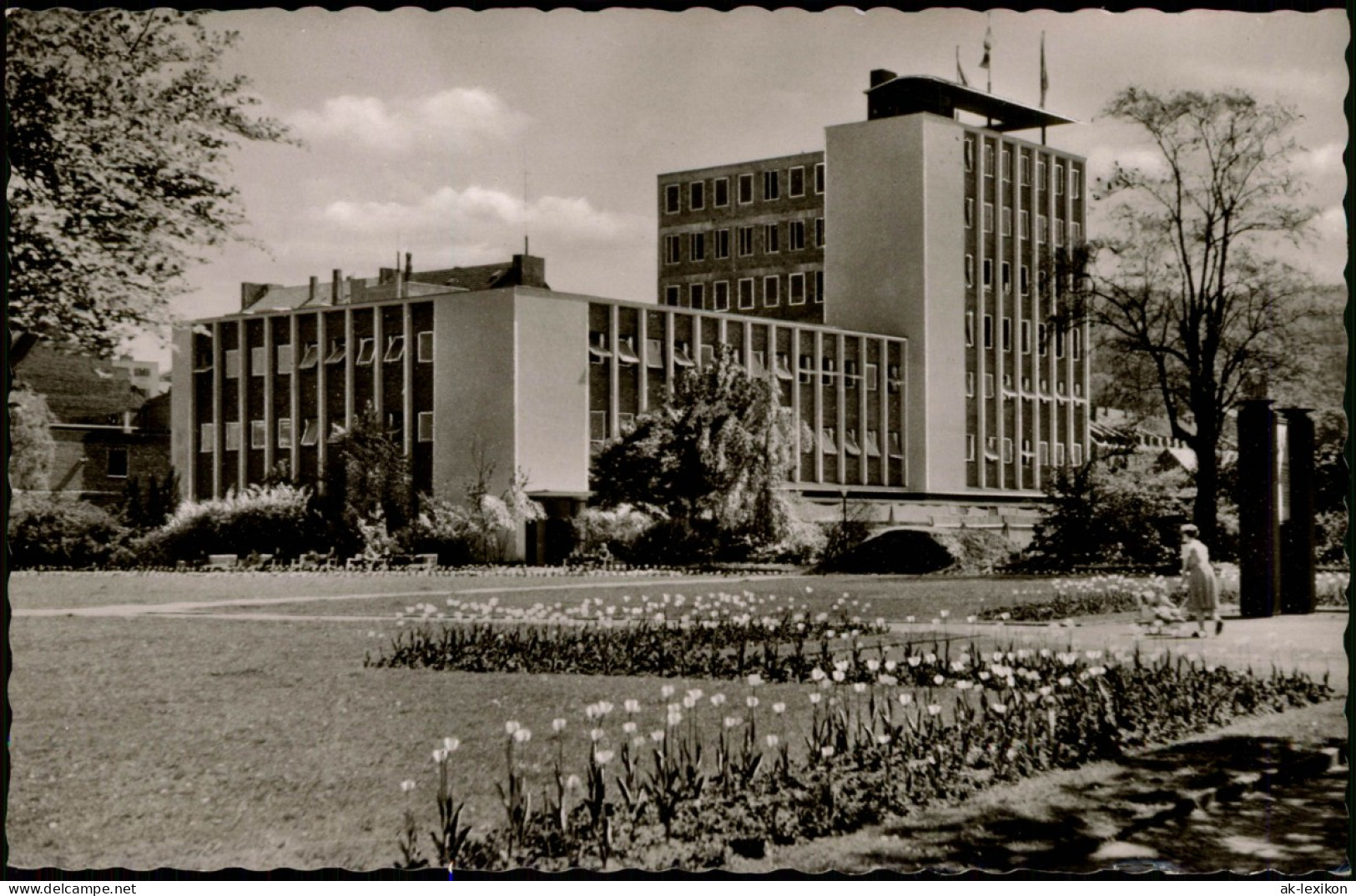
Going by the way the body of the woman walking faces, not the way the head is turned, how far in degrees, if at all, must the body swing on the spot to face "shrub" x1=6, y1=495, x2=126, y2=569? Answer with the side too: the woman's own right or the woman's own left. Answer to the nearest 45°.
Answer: approximately 45° to the woman's own left

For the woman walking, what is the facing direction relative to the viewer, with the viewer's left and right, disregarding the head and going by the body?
facing to the left of the viewer

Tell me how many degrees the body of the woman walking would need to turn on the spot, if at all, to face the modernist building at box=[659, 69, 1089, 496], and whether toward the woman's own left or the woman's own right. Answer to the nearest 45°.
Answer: approximately 45° to the woman's own right

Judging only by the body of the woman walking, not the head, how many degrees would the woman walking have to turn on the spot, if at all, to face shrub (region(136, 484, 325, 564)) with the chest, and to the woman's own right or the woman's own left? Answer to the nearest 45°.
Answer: approximately 45° to the woman's own left

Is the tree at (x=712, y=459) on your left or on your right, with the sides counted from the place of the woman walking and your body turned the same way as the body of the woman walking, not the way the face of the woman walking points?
on your right
